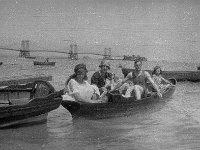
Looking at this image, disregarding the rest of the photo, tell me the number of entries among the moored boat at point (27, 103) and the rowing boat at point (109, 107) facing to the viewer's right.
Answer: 2

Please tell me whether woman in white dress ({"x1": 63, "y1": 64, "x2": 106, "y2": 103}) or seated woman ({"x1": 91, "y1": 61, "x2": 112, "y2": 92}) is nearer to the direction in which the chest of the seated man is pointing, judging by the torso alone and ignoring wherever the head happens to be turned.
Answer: the woman in white dress

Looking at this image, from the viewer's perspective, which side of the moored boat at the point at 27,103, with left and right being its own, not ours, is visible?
right

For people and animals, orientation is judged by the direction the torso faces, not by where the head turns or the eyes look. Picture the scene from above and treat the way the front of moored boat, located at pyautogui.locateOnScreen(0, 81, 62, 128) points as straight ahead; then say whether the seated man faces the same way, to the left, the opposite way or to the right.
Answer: to the right

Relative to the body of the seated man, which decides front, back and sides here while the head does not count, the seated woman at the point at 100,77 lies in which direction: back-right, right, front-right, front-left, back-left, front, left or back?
right

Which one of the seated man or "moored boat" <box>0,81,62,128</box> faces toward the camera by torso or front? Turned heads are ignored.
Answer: the seated man

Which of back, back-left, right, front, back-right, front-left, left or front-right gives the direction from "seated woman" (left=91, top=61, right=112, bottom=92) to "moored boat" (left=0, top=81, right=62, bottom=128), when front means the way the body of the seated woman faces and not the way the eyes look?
right

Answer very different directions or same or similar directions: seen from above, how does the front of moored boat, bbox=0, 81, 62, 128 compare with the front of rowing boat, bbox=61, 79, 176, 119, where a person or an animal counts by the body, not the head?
same or similar directions

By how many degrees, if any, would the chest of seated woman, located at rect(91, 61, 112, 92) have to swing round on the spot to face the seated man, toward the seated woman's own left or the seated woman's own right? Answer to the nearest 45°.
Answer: approximately 45° to the seated woman's own left

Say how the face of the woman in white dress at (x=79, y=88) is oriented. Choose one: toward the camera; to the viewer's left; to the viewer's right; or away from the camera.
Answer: toward the camera

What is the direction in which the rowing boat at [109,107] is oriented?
to the viewer's right

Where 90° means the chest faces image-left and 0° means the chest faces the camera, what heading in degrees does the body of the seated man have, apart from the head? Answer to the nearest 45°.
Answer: approximately 0°
